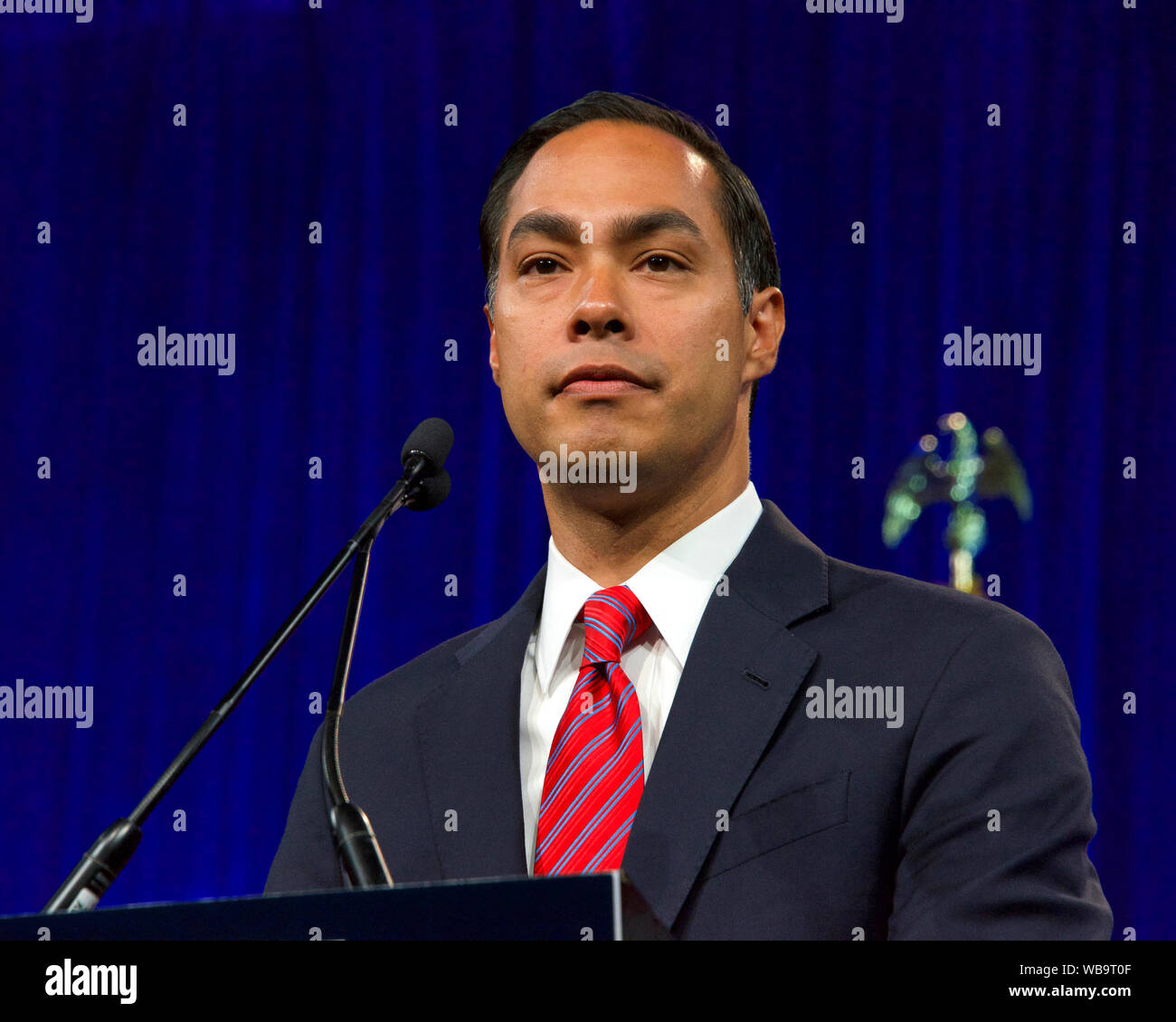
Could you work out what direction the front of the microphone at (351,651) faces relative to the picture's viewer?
facing away from the viewer and to the right of the viewer

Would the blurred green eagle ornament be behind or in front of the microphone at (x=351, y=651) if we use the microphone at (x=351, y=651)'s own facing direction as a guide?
in front

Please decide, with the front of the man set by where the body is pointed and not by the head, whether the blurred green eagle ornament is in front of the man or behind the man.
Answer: behind

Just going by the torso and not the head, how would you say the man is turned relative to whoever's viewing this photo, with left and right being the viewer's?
facing the viewer and to the left of the viewer

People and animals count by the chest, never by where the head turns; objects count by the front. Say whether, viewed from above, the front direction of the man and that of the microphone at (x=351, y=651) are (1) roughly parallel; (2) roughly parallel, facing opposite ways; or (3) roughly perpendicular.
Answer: roughly parallel, facing opposite ways
